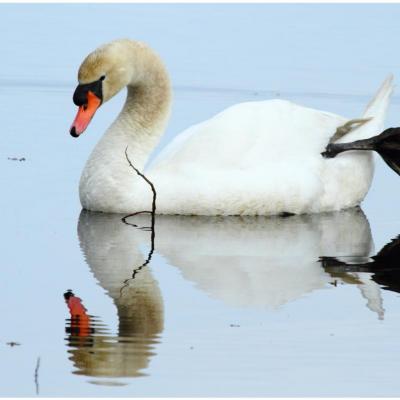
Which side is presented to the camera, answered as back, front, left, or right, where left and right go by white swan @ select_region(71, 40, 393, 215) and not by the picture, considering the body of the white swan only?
left
